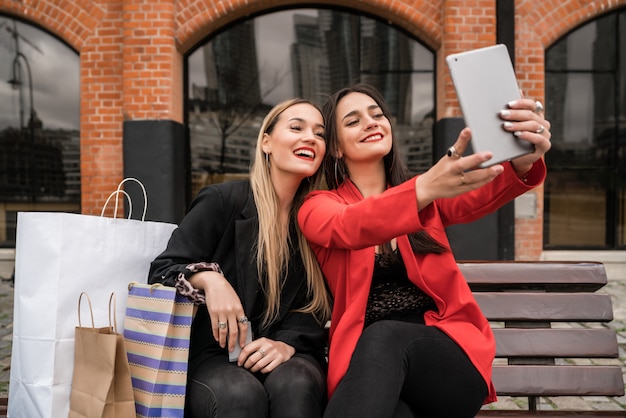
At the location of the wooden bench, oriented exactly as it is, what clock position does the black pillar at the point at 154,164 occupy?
The black pillar is roughly at 4 o'clock from the wooden bench.

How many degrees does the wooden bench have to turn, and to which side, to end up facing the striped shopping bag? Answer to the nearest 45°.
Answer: approximately 45° to its right

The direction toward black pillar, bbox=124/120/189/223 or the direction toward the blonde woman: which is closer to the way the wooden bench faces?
the blonde woman

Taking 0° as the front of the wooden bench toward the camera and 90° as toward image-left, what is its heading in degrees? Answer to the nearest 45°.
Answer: approximately 0°

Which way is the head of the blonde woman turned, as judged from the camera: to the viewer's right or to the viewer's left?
to the viewer's right

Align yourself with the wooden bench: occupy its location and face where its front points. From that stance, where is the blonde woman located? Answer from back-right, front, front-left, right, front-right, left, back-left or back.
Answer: front-right

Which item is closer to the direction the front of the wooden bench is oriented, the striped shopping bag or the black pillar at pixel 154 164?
the striped shopping bag

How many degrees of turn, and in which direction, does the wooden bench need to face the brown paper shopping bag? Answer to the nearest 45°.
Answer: approximately 45° to its right
